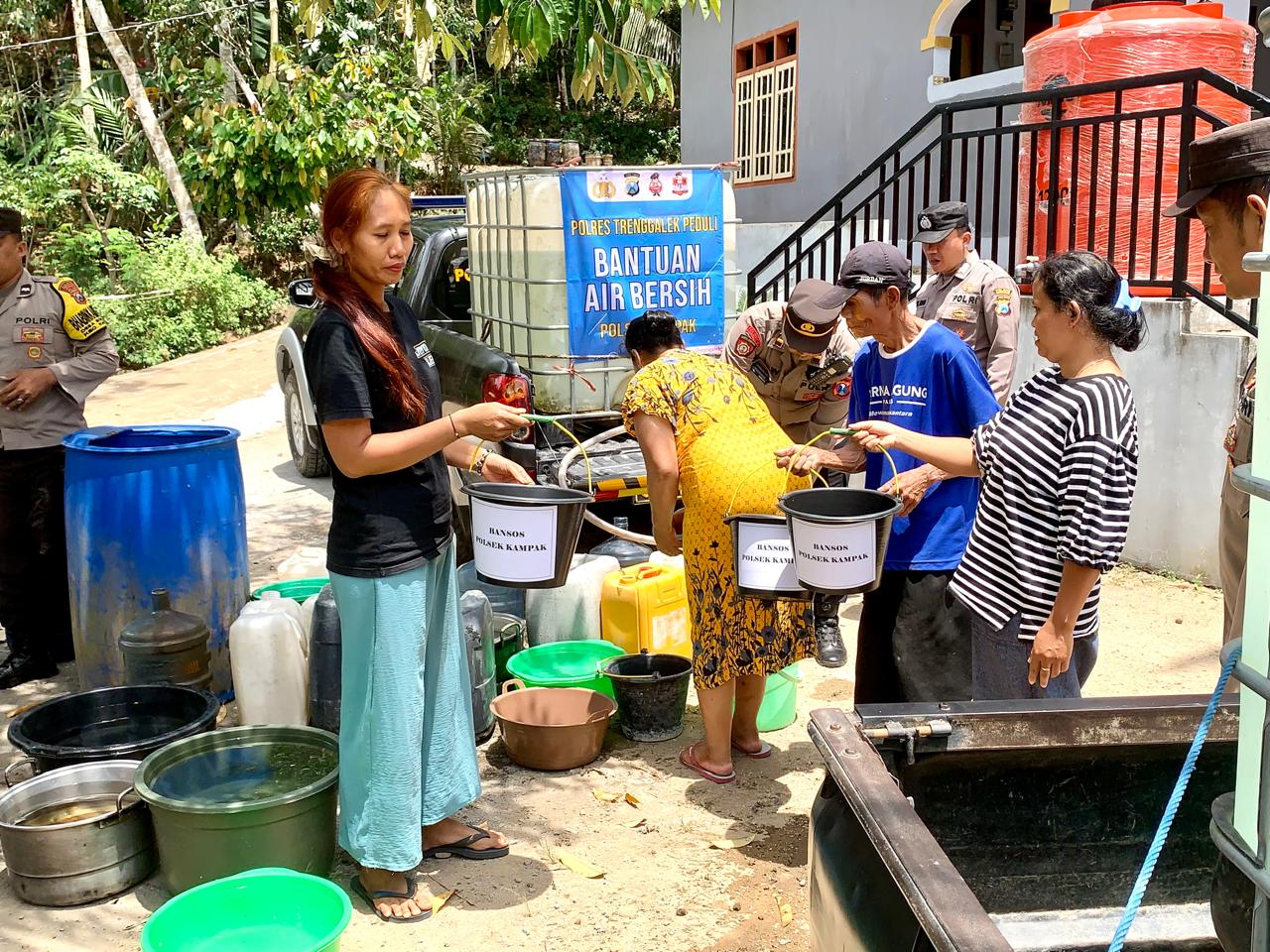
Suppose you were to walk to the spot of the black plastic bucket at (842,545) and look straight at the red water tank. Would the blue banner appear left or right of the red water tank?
left

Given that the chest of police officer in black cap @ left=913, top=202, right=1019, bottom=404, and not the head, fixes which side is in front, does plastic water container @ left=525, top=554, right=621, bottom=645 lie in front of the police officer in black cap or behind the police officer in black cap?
in front

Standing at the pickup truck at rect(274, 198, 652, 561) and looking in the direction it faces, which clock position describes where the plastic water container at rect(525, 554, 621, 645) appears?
The plastic water container is roughly at 7 o'clock from the pickup truck.

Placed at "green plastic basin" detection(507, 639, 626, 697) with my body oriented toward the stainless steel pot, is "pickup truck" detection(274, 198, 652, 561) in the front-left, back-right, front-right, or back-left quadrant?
back-right

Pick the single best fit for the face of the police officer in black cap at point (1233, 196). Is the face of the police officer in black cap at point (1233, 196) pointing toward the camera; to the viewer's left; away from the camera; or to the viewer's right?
to the viewer's left

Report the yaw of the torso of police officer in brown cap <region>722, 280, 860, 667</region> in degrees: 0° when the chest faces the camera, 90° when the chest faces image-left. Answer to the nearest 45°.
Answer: approximately 0°

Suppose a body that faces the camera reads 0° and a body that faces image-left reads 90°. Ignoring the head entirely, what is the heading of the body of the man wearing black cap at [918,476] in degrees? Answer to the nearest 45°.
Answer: approximately 45°

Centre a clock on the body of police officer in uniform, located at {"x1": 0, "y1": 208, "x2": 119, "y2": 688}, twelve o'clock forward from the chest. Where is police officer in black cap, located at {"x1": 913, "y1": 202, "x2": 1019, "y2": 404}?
The police officer in black cap is roughly at 8 o'clock from the police officer in uniform.

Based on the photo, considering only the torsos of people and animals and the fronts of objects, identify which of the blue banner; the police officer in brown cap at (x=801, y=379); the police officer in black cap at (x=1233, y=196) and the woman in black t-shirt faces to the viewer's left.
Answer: the police officer in black cap at (x=1233, y=196)

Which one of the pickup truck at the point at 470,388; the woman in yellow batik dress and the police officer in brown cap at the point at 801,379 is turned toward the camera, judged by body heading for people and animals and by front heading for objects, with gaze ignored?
the police officer in brown cap

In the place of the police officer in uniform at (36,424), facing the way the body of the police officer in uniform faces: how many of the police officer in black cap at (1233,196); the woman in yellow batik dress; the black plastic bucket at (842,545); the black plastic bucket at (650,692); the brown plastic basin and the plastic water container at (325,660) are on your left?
6

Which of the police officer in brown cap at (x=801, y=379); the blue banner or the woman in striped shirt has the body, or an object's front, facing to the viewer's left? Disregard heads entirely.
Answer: the woman in striped shirt

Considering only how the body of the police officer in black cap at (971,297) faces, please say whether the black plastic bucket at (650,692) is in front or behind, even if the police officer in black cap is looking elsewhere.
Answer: in front

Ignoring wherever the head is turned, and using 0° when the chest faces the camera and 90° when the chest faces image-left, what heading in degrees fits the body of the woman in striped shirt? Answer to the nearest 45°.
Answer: approximately 90°
